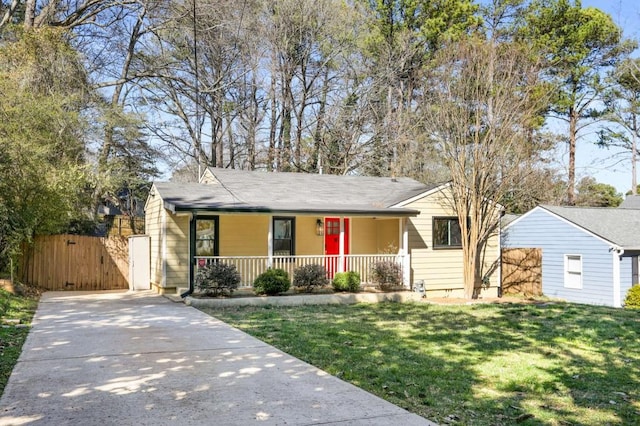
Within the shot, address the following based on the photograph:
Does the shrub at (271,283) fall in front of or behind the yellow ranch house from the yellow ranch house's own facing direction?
in front

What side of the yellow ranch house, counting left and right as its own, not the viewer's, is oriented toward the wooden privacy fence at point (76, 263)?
right

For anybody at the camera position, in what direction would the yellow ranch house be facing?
facing the viewer

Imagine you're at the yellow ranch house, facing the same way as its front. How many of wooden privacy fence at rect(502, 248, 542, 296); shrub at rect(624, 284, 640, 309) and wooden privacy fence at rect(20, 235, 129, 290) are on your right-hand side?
1

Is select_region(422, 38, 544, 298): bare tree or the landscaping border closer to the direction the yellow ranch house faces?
the landscaping border

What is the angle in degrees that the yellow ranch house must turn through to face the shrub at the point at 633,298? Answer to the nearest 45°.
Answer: approximately 90° to its left

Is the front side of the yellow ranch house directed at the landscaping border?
yes

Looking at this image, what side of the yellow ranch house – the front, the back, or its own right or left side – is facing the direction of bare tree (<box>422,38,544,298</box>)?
left

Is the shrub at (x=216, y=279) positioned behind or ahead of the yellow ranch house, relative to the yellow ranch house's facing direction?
ahead
